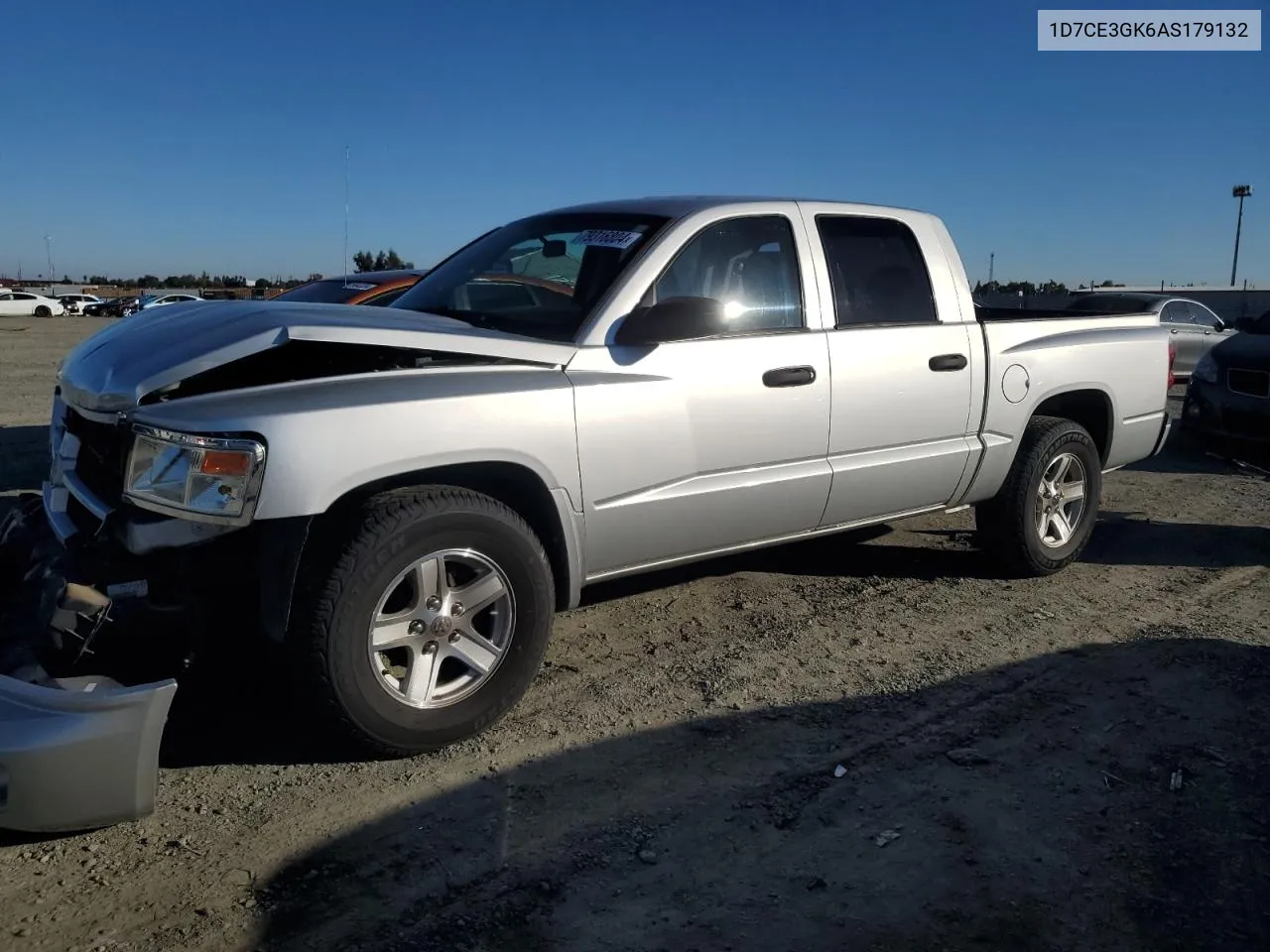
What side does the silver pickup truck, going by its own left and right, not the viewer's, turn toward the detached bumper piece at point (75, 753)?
front

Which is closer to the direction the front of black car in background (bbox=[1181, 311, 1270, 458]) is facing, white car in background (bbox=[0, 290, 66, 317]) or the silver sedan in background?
the white car in background

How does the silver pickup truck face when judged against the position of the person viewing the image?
facing the viewer and to the left of the viewer

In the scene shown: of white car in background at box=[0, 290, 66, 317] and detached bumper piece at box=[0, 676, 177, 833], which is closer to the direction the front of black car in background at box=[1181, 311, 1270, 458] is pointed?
the detached bumper piece

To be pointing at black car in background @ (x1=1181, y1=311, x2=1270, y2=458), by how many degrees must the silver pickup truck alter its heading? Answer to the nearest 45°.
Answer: approximately 180°

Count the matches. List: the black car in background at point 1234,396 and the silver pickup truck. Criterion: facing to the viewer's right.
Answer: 0

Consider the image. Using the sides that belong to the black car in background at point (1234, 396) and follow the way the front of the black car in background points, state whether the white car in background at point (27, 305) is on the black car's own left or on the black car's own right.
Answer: on the black car's own right

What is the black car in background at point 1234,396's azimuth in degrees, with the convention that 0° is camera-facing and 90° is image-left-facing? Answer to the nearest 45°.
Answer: approximately 45°

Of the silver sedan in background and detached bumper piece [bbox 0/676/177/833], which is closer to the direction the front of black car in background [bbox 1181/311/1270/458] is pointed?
the detached bumper piece

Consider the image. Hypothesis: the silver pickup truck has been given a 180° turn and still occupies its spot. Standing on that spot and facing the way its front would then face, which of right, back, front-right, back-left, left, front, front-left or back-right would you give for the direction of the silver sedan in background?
front
